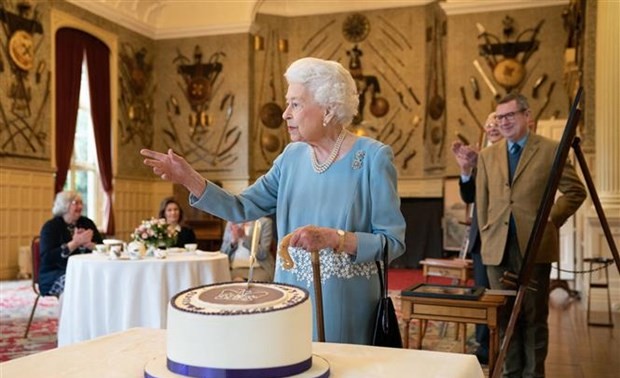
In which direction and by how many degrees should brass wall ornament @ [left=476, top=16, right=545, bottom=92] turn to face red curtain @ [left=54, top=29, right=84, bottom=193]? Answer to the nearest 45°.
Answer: approximately 90° to its right

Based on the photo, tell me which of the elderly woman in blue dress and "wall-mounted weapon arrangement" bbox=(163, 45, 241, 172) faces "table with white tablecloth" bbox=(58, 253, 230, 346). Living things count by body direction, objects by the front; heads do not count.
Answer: the wall-mounted weapon arrangement

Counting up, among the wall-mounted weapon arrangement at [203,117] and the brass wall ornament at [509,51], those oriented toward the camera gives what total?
2

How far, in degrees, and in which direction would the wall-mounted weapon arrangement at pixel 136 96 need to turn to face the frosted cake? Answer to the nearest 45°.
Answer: approximately 45° to its right

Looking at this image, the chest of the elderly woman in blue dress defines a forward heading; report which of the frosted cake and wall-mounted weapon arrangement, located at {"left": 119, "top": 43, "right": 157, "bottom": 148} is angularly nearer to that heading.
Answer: the frosted cake

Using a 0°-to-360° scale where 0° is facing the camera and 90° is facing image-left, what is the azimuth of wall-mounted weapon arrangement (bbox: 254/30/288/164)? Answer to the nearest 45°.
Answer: approximately 0°

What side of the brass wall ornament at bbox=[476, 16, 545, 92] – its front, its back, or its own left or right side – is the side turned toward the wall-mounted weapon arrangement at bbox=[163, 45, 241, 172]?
right

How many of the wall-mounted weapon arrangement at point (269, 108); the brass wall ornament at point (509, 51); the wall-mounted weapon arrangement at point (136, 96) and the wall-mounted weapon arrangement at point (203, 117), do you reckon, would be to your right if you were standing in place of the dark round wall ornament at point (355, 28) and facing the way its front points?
3

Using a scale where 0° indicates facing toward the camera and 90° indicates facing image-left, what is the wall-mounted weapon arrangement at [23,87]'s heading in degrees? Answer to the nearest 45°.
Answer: approximately 315°

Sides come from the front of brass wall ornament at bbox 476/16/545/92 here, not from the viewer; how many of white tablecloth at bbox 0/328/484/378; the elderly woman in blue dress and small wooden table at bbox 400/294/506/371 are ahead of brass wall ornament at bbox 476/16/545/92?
3

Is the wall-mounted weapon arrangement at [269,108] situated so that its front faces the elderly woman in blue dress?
yes

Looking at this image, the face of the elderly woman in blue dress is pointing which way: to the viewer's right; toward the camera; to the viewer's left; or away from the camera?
to the viewer's left

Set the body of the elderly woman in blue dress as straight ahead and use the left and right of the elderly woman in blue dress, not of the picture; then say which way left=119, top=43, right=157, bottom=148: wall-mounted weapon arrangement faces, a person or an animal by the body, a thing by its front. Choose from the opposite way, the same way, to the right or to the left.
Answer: to the left

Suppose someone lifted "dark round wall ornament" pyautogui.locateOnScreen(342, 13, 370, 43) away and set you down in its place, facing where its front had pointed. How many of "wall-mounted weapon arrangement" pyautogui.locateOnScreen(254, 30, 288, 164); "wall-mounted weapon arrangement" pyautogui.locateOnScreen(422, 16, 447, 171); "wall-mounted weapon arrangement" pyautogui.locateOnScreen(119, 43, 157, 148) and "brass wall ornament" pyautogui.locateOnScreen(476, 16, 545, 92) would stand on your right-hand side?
2

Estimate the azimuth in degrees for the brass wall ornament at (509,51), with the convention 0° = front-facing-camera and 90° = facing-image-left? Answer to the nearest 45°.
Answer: approximately 0°
